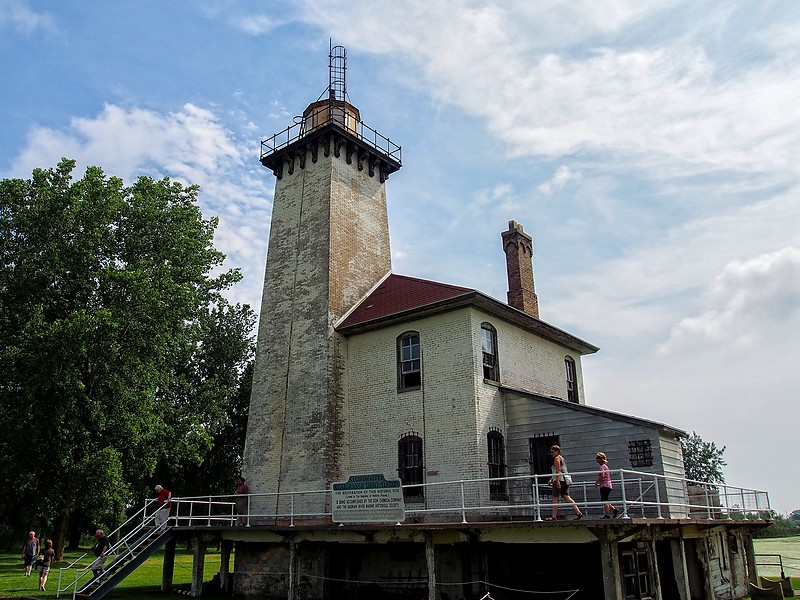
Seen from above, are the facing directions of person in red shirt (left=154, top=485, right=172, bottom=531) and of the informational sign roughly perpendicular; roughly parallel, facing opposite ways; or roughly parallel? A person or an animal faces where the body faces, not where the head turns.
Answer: roughly perpendicular

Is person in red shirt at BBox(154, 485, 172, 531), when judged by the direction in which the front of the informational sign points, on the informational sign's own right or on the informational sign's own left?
on the informational sign's own right

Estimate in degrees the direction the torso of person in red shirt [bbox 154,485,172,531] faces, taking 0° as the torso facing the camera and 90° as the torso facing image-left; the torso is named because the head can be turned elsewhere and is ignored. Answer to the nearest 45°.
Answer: approximately 90°

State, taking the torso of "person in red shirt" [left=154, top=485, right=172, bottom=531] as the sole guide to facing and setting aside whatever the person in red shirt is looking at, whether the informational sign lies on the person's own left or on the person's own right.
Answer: on the person's own left

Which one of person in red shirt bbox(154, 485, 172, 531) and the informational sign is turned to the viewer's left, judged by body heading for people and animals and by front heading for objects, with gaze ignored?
the person in red shirt

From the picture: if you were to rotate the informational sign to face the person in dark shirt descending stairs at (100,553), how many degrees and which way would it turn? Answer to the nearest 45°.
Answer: approximately 90° to its right

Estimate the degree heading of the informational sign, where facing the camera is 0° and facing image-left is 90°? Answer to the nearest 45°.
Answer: approximately 0°

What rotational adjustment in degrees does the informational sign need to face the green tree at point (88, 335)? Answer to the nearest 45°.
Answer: approximately 135° to its right

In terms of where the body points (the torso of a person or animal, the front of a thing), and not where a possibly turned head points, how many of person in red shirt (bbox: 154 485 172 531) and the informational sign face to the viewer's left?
1
